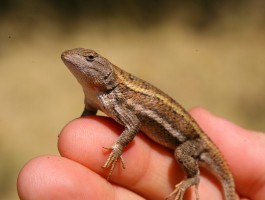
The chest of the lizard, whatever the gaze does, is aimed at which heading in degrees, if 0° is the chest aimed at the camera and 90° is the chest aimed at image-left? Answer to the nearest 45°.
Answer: approximately 90°
